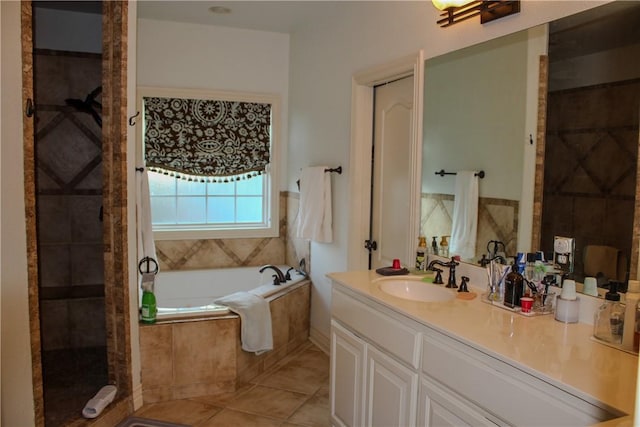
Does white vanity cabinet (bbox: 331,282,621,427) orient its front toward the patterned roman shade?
no

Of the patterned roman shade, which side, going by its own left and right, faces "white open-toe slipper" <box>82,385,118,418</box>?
front

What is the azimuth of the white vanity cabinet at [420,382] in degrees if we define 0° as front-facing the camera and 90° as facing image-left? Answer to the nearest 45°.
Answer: approximately 45°

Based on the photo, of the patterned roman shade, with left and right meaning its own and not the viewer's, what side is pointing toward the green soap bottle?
front

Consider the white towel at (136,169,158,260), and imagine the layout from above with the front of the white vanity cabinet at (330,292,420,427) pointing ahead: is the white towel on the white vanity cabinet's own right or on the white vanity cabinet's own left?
on the white vanity cabinet's own right

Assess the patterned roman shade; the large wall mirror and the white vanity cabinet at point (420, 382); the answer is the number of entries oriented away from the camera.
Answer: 0

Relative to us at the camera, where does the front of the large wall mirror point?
facing the viewer and to the left of the viewer

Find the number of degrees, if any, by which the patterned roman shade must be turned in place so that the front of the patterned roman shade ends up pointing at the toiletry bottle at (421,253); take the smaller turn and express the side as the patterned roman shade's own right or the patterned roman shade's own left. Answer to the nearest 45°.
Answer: approximately 45° to the patterned roman shade's own left

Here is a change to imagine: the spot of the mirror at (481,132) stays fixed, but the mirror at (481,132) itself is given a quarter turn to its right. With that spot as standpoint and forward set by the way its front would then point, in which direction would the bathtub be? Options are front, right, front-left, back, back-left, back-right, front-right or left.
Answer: front-left

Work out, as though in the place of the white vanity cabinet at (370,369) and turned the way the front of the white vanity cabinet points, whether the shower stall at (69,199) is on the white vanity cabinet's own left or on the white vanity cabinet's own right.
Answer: on the white vanity cabinet's own right

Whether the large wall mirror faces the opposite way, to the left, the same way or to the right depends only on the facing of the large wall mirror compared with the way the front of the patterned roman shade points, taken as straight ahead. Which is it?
to the right

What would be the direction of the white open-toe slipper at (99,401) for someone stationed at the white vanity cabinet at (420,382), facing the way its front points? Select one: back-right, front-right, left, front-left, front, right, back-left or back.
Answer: front-right

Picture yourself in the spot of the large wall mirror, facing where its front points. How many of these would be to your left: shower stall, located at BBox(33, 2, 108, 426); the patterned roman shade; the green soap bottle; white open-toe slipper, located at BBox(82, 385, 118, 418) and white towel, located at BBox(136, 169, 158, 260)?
0

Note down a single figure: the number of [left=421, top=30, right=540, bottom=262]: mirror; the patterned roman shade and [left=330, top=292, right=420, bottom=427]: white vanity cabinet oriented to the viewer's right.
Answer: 0

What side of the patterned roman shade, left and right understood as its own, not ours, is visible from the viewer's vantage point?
front

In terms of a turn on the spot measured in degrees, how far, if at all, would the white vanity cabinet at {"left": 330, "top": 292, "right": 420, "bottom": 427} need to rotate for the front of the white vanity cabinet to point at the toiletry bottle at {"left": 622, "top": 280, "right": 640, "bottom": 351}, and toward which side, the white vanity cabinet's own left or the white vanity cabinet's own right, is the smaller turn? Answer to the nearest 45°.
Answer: approximately 90° to the white vanity cabinet's own left

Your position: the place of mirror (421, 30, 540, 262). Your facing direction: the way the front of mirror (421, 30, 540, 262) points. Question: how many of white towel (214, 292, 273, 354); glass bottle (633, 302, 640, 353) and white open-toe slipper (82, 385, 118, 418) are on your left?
1
